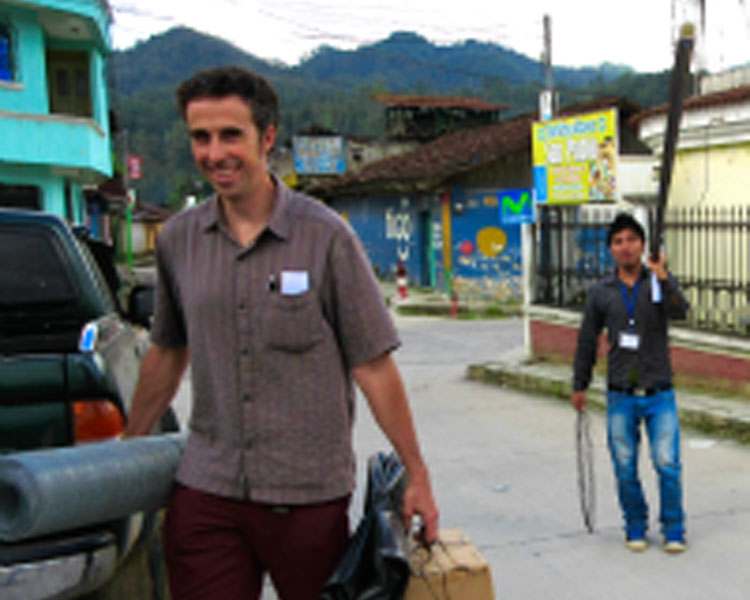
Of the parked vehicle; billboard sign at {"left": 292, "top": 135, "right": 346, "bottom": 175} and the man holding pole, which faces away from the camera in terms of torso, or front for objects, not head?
the parked vehicle

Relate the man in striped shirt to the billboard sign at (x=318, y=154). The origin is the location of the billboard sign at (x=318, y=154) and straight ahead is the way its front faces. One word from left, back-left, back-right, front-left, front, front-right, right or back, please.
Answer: front

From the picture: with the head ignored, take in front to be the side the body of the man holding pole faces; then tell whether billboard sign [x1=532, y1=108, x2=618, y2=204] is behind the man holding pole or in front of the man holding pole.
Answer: behind

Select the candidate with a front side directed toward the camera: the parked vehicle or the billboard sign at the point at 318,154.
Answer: the billboard sign

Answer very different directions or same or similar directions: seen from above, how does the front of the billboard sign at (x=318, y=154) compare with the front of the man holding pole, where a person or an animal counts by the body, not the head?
same or similar directions

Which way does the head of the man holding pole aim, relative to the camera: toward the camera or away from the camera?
toward the camera

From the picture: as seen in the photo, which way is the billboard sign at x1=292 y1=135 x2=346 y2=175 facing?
toward the camera

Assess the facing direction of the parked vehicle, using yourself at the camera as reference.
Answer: facing away from the viewer

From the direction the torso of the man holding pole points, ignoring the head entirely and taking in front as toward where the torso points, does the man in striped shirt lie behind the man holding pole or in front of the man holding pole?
in front

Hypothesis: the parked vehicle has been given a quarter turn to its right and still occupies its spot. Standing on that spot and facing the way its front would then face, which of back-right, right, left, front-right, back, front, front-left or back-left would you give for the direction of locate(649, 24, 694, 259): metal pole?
front

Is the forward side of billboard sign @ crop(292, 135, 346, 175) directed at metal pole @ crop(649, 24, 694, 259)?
yes

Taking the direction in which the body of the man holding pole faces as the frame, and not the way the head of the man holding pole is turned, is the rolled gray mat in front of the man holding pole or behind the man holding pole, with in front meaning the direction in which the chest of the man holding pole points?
in front

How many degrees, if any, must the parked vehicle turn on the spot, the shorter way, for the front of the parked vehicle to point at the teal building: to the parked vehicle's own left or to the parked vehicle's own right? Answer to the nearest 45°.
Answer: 0° — it already faces it

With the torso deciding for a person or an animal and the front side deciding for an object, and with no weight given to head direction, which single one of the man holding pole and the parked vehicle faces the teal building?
the parked vehicle

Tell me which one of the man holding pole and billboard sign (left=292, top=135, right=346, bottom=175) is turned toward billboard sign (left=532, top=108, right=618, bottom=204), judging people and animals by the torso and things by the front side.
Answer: billboard sign (left=292, top=135, right=346, bottom=175)

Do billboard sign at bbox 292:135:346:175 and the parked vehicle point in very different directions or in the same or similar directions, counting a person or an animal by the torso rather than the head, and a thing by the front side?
very different directions

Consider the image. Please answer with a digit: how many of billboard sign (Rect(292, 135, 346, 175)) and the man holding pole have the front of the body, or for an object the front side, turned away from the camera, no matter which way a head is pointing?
0

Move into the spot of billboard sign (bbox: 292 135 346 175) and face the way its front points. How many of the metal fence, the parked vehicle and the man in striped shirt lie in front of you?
3

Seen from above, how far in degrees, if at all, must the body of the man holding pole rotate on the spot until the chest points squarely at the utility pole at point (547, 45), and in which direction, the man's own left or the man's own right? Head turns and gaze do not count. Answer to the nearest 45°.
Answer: approximately 180°

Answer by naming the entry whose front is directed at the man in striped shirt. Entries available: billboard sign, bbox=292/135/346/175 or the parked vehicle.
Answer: the billboard sign

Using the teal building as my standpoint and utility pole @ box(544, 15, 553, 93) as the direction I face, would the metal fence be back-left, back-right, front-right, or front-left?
front-right
